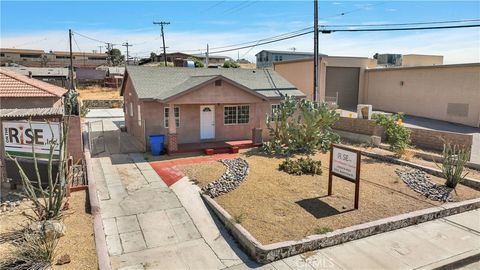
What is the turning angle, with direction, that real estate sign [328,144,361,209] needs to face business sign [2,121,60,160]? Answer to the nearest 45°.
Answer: approximately 45° to its right

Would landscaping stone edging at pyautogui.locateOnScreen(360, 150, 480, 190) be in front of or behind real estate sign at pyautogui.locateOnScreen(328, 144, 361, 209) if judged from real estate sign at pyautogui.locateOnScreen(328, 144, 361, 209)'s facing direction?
behind

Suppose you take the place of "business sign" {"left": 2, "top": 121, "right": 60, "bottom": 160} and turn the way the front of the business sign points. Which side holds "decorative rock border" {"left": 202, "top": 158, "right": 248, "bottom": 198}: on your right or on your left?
on your left

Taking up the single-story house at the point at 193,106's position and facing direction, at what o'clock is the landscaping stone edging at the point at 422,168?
The landscaping stone edging is roughly at 10 o'clock from the single-story house.

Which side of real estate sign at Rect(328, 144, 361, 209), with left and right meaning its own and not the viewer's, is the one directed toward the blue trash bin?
right

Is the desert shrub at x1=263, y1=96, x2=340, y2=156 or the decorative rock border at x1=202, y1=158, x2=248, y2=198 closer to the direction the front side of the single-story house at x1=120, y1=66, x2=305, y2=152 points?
the decorative rock border

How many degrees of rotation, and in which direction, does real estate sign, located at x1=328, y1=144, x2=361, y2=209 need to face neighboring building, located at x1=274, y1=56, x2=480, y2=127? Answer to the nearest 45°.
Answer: approximately 135° to its right

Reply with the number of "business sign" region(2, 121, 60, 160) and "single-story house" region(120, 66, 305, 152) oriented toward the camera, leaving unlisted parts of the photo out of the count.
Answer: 2

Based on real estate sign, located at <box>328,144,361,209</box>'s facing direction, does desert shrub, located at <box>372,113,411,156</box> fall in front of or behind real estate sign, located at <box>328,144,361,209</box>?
behind

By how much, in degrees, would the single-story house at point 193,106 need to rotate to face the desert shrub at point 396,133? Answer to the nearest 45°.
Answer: approximately 90° to its left

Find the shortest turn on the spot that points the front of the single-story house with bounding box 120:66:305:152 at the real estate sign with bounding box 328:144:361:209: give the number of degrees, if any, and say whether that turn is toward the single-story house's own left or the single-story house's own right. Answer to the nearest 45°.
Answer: approximately 45° to the single-story house's own left

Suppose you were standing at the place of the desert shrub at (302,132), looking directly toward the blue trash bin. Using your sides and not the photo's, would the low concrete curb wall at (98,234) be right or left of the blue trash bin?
left

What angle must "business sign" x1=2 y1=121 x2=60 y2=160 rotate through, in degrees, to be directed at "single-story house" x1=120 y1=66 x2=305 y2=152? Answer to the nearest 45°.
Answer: approximately 135° to its left

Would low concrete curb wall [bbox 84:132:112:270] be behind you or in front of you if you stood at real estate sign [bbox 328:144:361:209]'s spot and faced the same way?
in front

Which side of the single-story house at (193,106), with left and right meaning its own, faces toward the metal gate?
right

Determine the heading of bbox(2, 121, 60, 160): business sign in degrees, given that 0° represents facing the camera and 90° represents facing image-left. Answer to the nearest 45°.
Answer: approximately 0°
